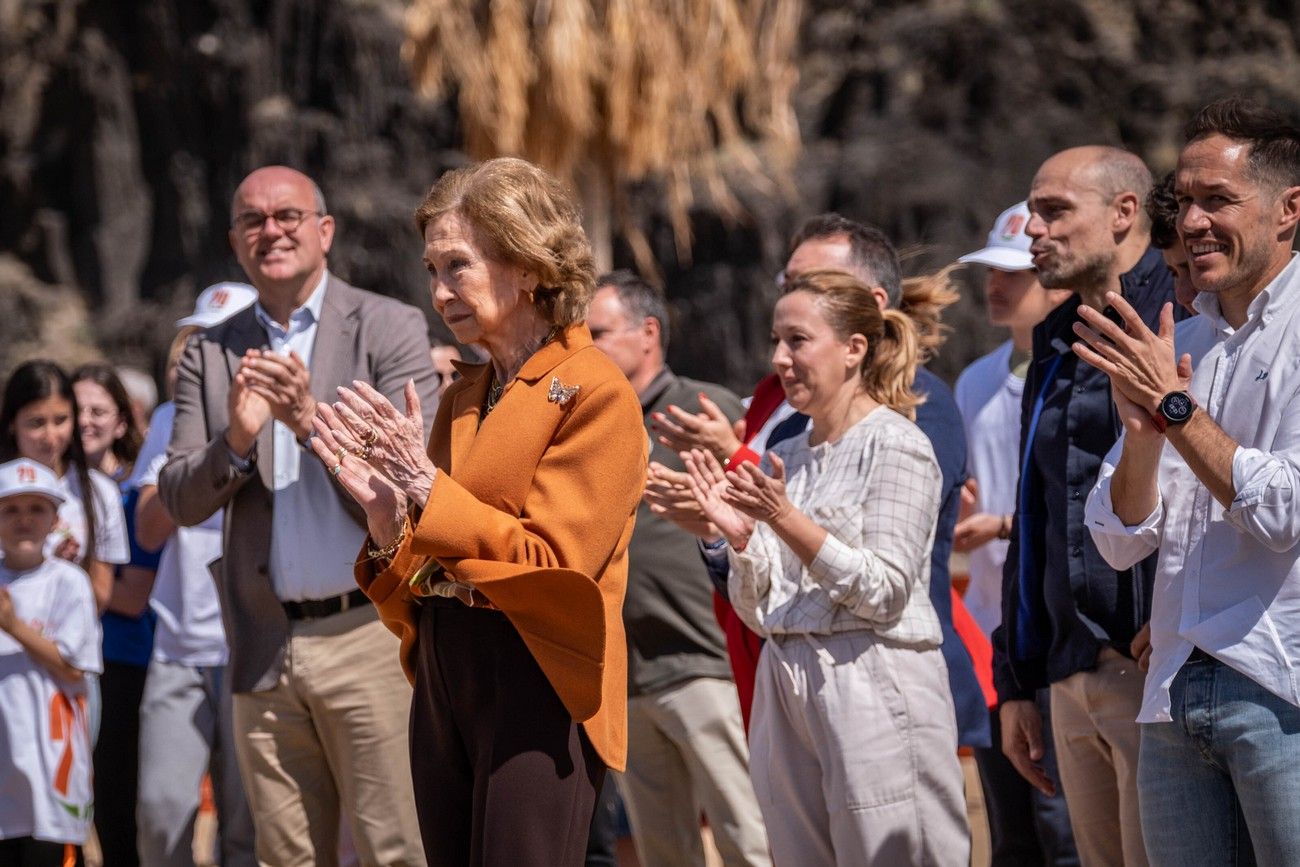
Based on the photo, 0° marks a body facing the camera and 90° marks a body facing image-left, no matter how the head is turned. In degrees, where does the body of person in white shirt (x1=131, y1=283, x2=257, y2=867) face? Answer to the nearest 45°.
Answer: approximately 0°

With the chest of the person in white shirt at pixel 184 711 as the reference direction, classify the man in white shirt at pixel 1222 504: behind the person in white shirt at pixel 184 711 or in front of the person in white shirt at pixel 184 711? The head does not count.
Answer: in front

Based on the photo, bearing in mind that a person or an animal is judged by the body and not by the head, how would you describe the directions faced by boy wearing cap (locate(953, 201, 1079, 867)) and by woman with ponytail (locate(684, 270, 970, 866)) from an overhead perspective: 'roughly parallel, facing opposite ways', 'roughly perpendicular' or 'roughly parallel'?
roughly parallel

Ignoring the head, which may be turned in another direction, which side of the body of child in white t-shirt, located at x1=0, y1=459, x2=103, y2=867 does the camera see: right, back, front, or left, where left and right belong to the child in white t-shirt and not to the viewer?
front

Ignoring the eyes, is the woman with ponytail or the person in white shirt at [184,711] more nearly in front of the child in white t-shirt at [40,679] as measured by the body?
the woman with ponytail

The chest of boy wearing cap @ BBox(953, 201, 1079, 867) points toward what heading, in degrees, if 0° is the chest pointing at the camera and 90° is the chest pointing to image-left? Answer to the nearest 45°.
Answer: approximately 45°

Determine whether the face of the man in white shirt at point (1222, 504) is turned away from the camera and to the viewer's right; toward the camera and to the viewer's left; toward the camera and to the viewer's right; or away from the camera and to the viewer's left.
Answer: toward the camera and to the viewer's left

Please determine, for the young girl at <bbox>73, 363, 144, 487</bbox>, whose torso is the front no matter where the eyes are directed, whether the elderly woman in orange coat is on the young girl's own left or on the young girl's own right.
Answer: on the young girl's own left

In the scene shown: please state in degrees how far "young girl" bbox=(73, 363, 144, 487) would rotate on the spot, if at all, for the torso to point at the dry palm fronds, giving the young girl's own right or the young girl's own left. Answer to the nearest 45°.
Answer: approximately 180°

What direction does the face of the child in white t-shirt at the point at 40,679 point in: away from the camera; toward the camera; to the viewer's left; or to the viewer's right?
toward the camera

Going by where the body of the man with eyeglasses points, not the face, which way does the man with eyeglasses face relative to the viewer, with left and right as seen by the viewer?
facing the viewer

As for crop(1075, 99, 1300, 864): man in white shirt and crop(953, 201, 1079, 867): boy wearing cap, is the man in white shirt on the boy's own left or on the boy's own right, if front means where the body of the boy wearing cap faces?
on the boy's own left
